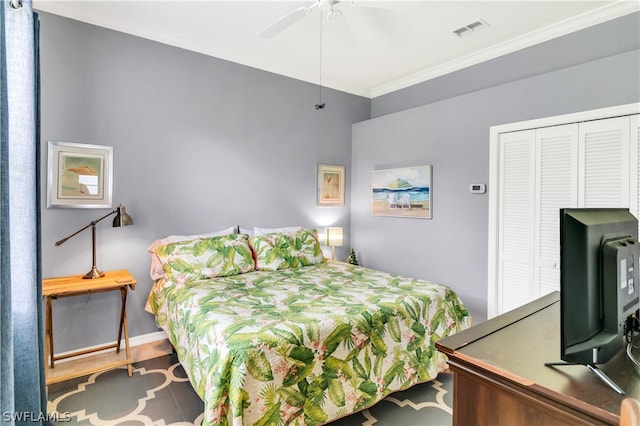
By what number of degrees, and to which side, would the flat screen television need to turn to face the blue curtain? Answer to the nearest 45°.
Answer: approximately 45° to its left

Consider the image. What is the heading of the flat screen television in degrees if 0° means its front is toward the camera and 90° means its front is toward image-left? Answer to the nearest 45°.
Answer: approximately 135°

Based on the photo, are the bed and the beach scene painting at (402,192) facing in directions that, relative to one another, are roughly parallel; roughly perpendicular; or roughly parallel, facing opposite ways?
roughly perpendicular

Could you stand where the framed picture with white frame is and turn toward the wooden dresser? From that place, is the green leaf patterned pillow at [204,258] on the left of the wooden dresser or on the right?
left

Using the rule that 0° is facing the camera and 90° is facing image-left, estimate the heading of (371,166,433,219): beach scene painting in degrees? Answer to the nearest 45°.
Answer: approximately 45°

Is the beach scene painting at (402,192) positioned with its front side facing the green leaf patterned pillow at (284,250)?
yes

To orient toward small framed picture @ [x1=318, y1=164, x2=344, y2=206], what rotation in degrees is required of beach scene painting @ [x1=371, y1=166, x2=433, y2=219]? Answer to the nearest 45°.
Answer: approximately 45° to its right

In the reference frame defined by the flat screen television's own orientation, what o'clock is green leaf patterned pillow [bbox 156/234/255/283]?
The green leaf patterned pillow is roughly at 11 o'clock from the flat screen television.

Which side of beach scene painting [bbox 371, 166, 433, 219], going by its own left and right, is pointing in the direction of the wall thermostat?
left

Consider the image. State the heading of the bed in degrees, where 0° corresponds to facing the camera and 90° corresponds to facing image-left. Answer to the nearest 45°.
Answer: approximately 315°
